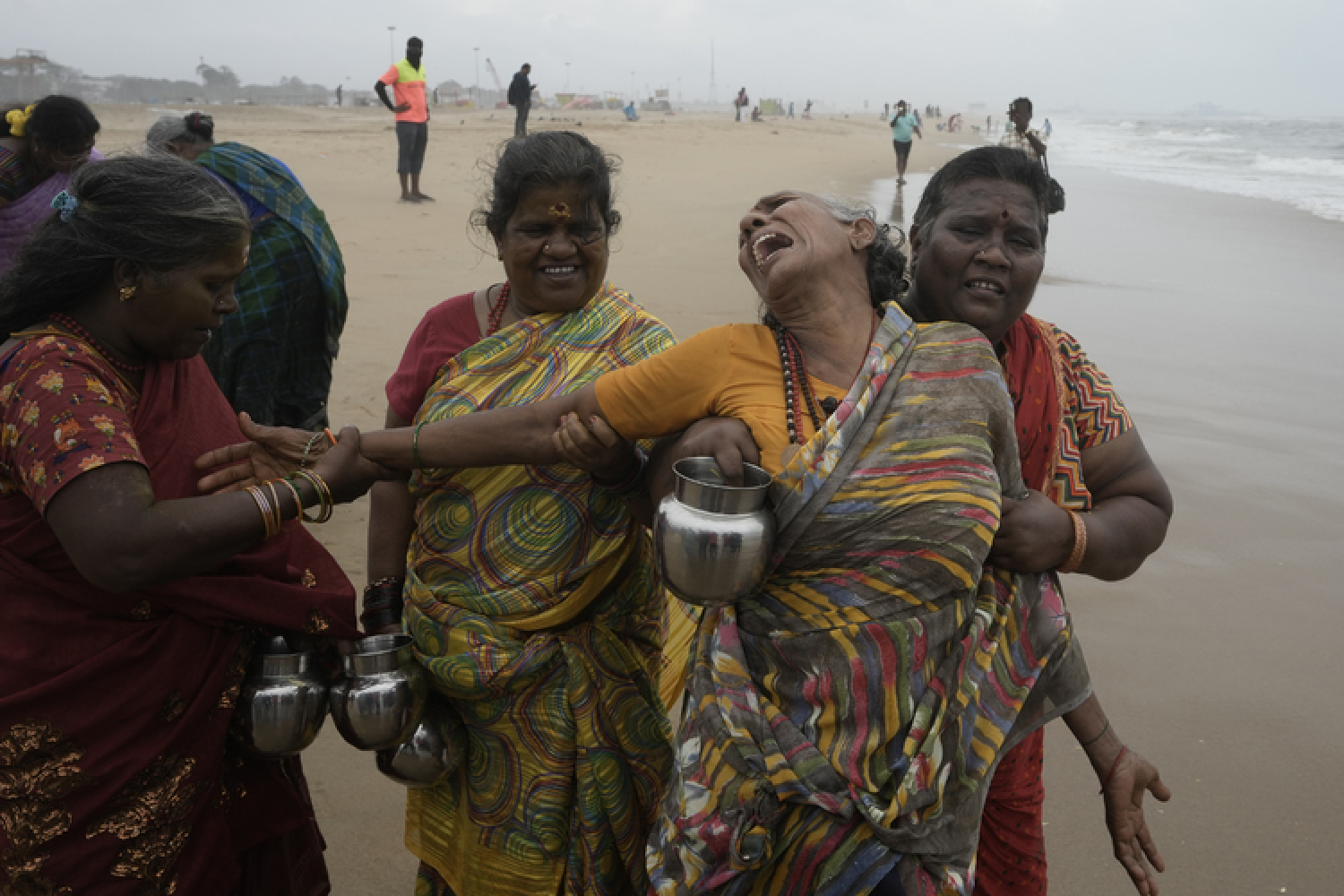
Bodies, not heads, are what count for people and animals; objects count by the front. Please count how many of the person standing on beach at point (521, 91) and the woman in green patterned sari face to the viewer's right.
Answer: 1

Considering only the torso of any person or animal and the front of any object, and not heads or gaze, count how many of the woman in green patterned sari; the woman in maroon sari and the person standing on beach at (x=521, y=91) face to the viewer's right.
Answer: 2

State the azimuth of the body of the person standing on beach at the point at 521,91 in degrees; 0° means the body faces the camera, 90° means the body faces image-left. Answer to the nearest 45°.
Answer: approximately 270°

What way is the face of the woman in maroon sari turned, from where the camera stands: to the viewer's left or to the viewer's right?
to the viewer's right

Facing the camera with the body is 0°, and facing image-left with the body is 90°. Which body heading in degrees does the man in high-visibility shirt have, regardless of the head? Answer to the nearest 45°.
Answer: approximately 315°

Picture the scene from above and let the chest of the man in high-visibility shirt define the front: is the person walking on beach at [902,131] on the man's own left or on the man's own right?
on the man's own left

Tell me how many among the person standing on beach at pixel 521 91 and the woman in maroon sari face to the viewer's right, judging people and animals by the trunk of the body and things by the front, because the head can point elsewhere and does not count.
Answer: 2

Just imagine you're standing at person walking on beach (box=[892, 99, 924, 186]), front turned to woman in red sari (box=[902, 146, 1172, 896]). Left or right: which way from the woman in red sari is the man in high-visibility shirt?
right

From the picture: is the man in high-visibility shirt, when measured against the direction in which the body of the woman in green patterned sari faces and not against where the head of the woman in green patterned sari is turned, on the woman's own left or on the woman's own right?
on the woman's own right
